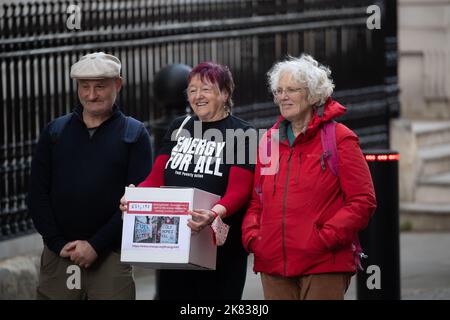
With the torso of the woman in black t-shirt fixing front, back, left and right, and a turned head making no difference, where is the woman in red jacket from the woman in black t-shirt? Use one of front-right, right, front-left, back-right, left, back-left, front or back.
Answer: left

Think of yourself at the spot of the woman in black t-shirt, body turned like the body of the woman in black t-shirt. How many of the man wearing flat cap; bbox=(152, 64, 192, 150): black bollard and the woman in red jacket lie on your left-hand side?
1

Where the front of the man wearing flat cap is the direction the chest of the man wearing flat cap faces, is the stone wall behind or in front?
behind

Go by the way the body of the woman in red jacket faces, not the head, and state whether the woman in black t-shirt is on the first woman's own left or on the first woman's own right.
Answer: on the first woman's own right

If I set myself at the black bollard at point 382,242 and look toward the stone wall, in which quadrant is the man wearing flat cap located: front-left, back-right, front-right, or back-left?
back-left

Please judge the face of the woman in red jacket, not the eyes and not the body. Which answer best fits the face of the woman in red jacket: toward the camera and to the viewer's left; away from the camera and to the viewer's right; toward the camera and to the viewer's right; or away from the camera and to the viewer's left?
toward the camera and to the viewer's left

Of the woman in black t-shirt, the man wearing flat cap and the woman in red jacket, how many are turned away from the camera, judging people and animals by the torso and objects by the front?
0

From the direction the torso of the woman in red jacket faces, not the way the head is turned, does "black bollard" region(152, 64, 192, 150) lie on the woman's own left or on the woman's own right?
on the woman's own right

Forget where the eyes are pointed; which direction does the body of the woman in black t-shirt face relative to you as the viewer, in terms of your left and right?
facing the viewer and to the left of the viewer

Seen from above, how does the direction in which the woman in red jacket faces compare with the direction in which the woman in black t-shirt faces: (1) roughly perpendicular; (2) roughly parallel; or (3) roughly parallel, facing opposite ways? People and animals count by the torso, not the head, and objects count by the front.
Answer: roughly parallel

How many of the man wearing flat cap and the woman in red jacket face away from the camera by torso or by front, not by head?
0

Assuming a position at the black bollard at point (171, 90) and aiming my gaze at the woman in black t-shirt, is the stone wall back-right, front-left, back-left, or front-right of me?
back-left

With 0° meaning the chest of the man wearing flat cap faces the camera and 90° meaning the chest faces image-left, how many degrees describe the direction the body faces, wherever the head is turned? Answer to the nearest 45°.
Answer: approximately 0°

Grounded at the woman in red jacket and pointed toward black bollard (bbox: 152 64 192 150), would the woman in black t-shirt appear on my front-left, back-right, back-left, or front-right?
front-left

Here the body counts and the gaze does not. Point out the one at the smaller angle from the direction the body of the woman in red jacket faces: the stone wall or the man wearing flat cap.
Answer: the man wearing flat cap
